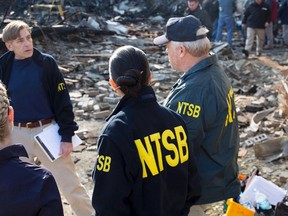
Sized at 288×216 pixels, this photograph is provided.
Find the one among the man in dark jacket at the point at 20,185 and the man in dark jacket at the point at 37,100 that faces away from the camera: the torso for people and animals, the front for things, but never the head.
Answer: the man in dark jacket at the point at 20,185

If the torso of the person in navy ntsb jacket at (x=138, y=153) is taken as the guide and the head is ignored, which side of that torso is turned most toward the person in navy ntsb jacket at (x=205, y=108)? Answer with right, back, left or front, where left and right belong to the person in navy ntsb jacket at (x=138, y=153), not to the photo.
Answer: right

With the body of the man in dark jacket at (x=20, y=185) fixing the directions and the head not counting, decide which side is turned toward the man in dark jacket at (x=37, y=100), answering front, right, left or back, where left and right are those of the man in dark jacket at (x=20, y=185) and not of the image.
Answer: front

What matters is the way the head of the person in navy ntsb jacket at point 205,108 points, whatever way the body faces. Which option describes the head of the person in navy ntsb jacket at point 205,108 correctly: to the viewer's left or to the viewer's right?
to the viewer's left

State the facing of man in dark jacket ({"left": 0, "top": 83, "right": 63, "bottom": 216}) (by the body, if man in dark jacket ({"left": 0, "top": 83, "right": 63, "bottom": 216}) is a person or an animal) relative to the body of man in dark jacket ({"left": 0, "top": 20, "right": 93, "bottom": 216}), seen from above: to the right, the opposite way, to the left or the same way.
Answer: the opposite way

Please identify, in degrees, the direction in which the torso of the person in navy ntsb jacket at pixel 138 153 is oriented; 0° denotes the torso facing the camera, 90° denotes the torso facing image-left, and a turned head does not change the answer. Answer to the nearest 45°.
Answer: approximately 135°

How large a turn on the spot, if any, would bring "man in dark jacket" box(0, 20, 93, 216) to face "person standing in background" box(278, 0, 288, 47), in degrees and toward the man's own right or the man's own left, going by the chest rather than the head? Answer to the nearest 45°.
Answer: approximately 135° to the man's own left

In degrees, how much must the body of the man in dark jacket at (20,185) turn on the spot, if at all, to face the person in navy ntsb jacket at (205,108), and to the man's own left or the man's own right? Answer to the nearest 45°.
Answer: approximately 45° to the man's own right

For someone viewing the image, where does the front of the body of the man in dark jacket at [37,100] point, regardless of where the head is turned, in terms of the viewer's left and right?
facing the viewer

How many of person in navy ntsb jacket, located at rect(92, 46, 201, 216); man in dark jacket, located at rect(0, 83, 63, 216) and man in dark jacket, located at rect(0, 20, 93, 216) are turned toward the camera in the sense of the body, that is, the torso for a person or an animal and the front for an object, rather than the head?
1

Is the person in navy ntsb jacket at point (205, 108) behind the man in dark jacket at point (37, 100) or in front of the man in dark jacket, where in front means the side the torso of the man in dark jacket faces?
in front

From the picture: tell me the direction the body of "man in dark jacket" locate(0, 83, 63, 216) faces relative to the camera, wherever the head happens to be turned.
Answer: away from the camera

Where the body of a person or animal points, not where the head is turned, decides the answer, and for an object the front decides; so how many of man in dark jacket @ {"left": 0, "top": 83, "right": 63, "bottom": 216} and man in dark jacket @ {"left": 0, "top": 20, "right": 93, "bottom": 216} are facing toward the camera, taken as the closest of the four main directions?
1

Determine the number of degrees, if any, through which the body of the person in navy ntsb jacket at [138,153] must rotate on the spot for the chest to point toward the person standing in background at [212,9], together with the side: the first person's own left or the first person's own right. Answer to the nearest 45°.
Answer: approximately 45° to the first person's own right

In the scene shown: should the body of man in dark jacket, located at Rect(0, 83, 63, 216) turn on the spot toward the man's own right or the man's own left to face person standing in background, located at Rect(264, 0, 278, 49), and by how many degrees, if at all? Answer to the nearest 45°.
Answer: approximately 45° to the man's own right

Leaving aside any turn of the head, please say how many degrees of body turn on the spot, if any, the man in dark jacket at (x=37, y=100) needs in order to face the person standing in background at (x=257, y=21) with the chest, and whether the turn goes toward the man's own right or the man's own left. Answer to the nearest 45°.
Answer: approximately 135° to the man's own left
